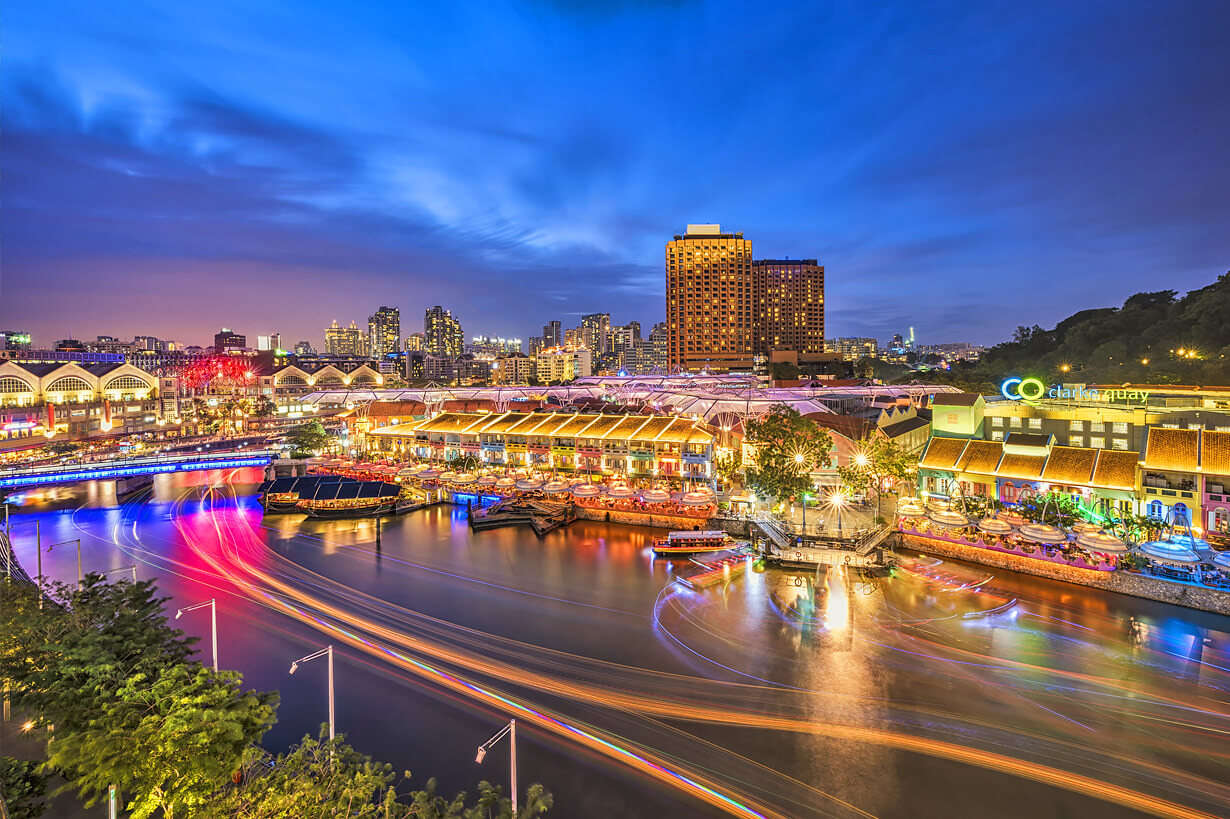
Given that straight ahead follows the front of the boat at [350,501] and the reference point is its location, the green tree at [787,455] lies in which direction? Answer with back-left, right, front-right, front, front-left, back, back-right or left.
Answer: back-left

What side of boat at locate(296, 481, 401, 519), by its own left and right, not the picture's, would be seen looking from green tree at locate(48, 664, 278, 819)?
left

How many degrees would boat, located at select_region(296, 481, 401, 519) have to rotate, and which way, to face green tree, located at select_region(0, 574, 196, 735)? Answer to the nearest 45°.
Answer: approximately 90° to its left

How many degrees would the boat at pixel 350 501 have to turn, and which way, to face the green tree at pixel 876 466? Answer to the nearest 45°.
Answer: approximately 135° to its left

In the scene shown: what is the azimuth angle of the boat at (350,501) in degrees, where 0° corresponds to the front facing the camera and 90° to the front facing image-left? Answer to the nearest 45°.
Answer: approximately 90°

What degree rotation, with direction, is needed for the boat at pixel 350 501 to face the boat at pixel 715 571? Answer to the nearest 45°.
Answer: approximately 135° to its left
